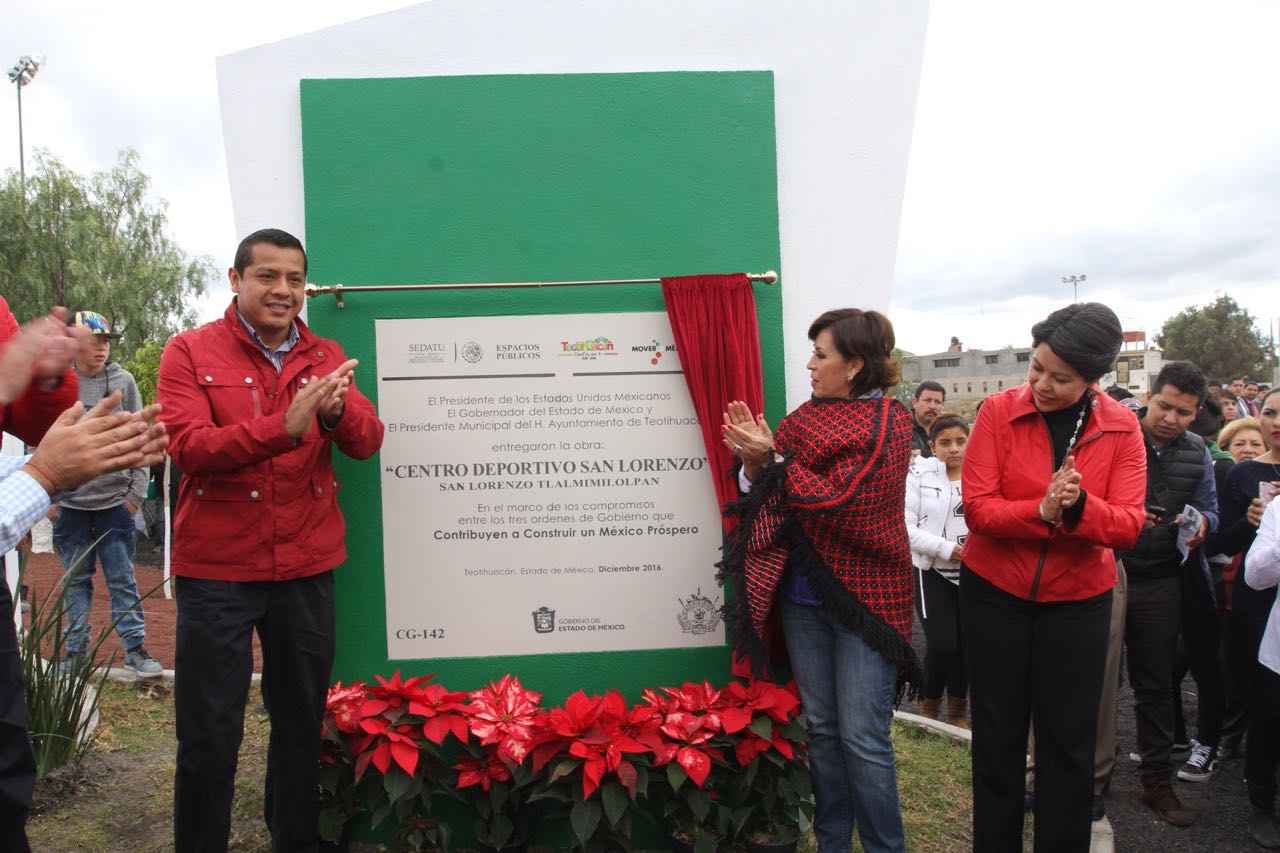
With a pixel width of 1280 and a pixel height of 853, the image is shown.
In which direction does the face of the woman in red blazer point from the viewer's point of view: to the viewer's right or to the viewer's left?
to the viewer's left

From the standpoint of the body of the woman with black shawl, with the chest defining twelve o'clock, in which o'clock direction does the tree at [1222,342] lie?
The tree is roughly at 4 o'clock from the woman with black shawl.

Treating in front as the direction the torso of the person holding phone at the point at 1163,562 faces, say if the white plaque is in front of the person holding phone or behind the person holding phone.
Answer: in front

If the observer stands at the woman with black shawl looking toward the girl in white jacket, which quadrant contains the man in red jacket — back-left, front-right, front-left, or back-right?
back-left

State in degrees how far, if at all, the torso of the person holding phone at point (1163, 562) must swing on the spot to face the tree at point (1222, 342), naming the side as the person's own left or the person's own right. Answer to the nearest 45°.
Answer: approximately 135° to the person's own right

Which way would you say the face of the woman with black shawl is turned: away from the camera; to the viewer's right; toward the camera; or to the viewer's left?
to the viewer's left

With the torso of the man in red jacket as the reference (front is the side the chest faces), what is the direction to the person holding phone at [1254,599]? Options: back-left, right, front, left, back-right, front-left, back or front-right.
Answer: front-left

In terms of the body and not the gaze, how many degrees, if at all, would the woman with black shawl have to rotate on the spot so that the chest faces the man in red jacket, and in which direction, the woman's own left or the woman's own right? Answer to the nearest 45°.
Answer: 0° — they already face them

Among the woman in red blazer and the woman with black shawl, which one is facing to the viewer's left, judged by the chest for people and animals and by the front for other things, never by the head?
the woman with black shawl

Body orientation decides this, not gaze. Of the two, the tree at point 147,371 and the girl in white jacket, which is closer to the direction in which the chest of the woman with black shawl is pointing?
the tree

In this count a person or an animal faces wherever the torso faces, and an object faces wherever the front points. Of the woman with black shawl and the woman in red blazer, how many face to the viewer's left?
1

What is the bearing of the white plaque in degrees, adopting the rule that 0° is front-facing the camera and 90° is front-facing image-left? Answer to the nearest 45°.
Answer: approximately 0°
